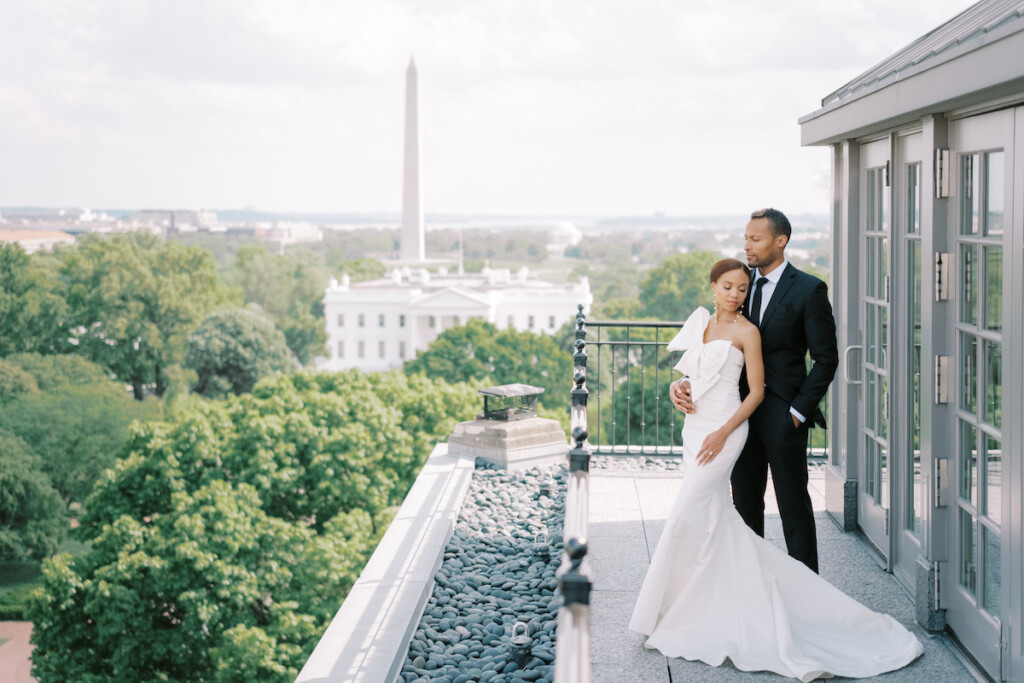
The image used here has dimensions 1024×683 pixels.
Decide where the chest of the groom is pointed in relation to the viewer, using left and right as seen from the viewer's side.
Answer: facing the viewer and to the left of the viewer

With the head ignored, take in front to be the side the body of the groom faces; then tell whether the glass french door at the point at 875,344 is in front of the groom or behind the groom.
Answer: behind

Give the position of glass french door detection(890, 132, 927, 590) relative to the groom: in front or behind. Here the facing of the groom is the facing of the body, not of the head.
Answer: behind

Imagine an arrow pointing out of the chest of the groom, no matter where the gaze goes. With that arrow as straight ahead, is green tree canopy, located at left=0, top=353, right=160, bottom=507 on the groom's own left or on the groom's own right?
on the groom's own right

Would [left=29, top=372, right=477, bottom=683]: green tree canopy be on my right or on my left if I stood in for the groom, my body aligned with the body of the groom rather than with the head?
on my right
